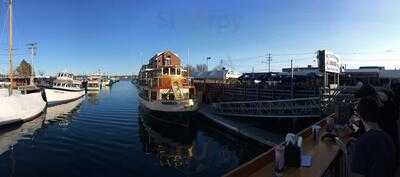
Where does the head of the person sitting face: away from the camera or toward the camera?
away from the camera

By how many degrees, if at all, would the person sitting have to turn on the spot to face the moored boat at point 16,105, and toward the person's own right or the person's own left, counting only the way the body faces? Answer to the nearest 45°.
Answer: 0° — they already face it

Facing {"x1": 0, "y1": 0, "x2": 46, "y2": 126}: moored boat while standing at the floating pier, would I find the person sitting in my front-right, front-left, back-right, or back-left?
back-left

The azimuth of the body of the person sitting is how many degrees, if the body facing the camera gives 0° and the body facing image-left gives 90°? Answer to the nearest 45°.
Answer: approximately 135°

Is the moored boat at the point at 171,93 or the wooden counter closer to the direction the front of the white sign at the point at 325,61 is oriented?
the wooden counter

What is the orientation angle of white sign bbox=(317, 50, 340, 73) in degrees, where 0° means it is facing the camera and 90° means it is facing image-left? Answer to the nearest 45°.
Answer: approximately 315°

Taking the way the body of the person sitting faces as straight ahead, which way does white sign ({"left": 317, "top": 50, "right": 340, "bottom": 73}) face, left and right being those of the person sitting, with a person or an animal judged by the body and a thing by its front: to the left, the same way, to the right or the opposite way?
the opposite way

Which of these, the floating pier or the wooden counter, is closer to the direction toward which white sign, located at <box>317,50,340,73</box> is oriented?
the wooden counter
